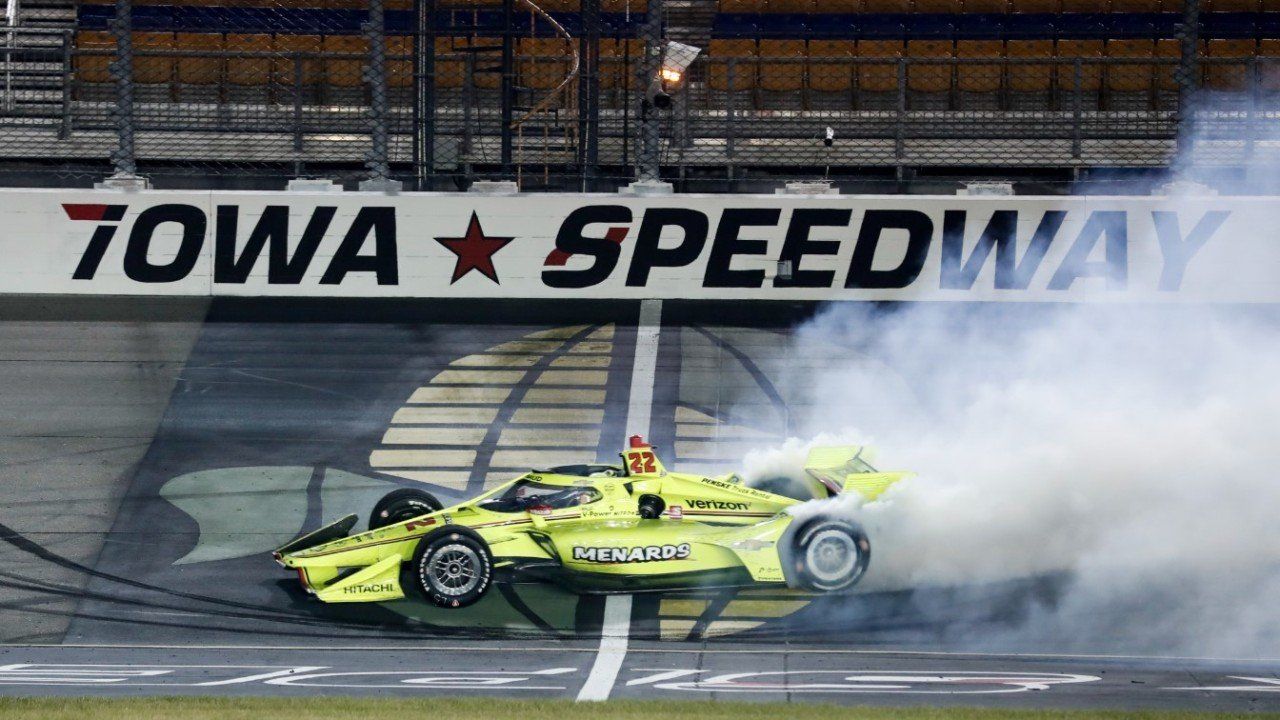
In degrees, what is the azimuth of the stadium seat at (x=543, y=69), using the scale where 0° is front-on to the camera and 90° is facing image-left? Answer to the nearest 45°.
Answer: approximately 0°

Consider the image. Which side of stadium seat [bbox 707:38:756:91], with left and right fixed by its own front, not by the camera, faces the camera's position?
front

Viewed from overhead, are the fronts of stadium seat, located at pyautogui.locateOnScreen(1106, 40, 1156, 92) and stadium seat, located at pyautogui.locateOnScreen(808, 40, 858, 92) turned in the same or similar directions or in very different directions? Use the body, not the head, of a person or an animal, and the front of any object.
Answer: same or similar directions

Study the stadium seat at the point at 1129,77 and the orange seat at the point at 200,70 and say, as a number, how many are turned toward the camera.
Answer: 2

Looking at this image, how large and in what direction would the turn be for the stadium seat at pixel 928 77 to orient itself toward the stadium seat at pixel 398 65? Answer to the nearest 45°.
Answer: approximately 90° to its right

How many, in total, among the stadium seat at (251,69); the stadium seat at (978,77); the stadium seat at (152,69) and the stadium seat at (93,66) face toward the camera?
4

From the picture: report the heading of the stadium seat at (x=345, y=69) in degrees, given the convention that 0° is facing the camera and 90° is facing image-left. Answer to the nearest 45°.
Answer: approximately 0°

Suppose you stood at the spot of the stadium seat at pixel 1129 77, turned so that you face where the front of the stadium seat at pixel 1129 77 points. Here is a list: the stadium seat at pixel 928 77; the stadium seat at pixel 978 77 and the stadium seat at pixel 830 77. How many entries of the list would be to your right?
3

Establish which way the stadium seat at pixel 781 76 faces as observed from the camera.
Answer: facing the viewer

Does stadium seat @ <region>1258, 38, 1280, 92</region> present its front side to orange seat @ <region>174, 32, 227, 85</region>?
no

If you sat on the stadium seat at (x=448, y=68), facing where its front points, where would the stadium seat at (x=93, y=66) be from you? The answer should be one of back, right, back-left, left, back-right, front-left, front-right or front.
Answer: right

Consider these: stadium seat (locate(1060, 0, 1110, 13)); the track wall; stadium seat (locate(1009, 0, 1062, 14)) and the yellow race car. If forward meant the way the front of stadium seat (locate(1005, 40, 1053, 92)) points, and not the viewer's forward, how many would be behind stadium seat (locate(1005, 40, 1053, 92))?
2

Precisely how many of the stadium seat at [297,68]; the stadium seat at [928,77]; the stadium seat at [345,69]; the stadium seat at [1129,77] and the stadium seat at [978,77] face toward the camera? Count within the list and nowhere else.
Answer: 5

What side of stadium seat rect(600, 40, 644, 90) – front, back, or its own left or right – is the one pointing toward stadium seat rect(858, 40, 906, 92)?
left

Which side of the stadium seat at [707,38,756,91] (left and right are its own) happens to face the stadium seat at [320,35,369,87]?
right

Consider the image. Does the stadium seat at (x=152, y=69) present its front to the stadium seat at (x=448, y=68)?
no

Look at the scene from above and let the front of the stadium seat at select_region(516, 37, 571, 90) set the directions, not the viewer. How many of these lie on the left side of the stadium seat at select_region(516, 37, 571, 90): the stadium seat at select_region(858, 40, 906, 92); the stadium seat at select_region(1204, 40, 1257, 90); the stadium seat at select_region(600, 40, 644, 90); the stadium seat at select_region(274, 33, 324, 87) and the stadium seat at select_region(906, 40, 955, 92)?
4

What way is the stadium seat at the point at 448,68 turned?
toward the camera

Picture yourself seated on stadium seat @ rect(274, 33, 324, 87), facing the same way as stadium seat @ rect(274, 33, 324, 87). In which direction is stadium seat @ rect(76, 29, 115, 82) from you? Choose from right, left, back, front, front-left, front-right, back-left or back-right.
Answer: right
